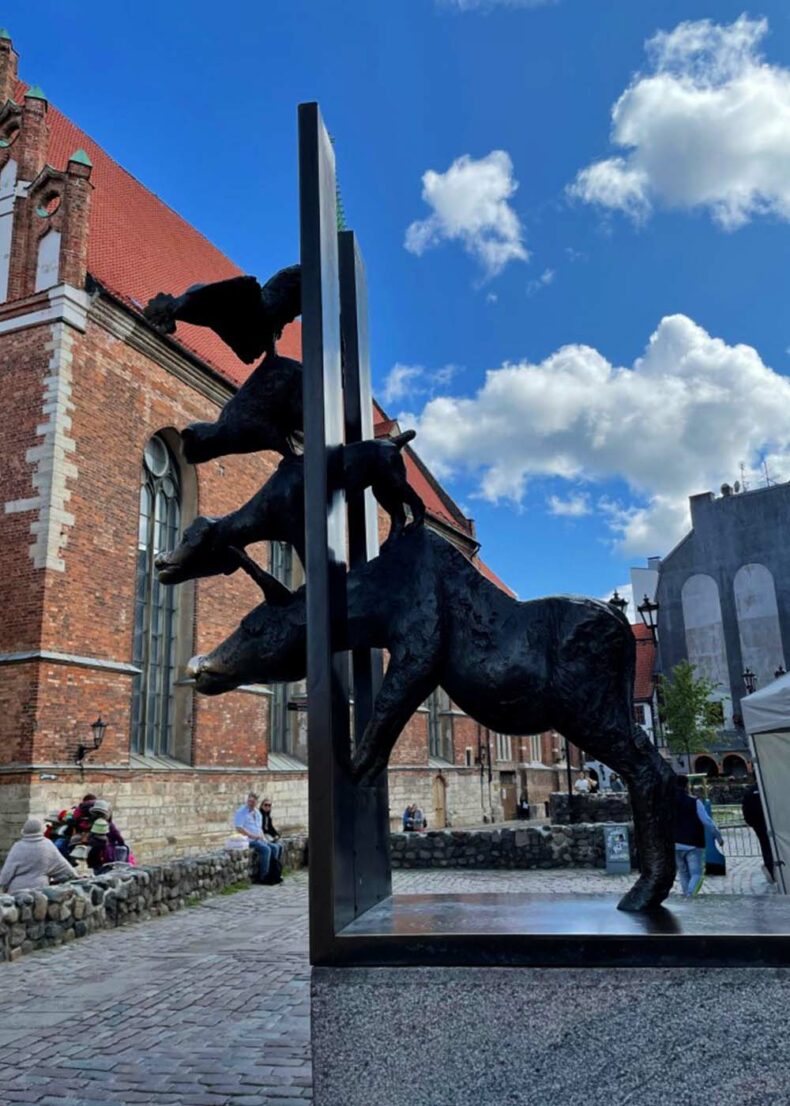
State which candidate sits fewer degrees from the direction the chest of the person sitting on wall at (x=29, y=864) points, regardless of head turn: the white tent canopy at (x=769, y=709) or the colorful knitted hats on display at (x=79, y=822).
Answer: the colorful knitted hats on display

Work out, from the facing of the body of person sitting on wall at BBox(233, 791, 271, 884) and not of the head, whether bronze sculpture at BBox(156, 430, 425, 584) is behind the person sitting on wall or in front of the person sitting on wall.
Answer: in front

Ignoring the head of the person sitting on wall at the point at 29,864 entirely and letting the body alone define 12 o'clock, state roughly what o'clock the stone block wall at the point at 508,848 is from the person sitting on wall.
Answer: The stone block wall is roughly at 2 o'clock from the person sitting on wall.

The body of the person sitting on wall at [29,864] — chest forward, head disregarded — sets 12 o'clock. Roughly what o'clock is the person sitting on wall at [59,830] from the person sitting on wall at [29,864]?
the person sitting on wall at [59,830] is roughly at 12 o'clock from the person sitting on wall at [29,864].

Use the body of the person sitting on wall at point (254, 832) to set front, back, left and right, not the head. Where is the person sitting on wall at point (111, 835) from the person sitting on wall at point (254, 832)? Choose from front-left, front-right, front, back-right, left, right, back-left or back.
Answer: right

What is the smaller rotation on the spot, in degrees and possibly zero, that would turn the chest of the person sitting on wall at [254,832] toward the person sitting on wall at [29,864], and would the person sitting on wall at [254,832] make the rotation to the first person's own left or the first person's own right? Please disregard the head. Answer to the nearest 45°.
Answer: approximately 90° to the first person's own right

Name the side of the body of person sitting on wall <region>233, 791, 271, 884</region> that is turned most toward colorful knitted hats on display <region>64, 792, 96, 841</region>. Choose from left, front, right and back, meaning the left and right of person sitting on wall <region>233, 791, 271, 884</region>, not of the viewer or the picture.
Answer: right

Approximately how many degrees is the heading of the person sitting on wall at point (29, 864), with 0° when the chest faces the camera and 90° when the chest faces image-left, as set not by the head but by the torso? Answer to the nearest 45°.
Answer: approximately 180°

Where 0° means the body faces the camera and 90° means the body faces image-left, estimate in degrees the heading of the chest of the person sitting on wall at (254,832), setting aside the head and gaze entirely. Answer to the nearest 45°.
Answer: approximately 315°

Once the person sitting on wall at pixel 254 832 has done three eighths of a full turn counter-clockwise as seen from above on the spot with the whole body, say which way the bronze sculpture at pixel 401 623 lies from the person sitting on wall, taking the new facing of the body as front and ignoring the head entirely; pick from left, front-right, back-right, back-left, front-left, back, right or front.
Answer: back

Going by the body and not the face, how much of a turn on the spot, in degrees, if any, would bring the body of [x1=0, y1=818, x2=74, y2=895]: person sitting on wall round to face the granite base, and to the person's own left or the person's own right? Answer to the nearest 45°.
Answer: approximately 180°

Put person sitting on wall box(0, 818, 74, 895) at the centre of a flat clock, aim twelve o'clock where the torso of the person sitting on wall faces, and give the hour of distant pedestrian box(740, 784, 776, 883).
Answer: The distant pedestrian is roughly at 3 o'clock from the person sitting on wall.
